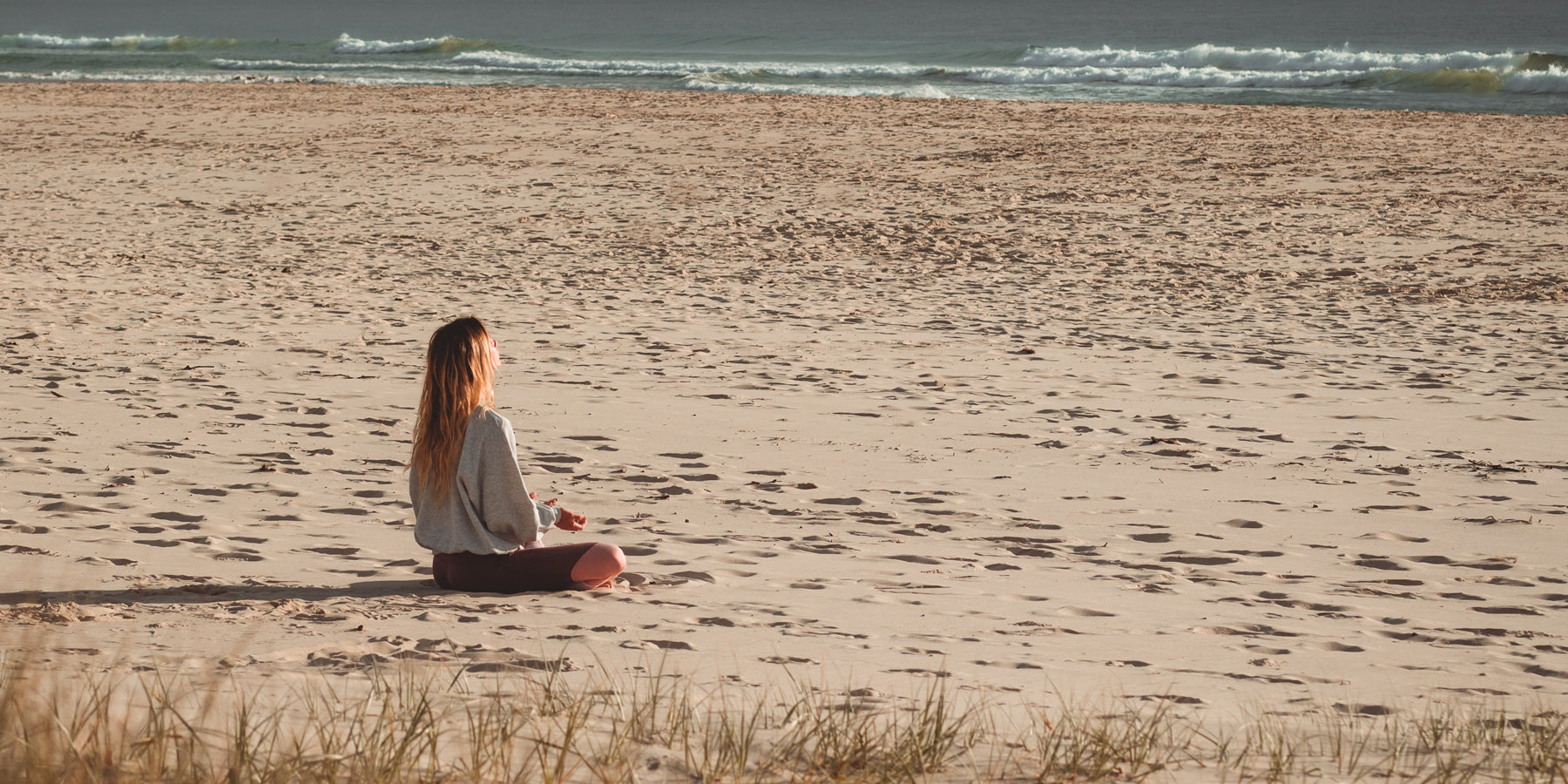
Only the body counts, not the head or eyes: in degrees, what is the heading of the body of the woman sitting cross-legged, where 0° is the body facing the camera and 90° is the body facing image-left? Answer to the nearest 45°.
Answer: approximately 225°

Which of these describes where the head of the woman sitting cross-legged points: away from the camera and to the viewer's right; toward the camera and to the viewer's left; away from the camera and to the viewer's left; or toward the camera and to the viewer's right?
away from the camera and to the viewer's right
